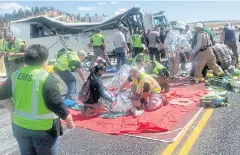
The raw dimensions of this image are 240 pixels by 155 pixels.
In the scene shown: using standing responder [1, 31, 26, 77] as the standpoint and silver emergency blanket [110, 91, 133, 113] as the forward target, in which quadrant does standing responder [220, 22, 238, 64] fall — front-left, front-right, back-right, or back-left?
front-left

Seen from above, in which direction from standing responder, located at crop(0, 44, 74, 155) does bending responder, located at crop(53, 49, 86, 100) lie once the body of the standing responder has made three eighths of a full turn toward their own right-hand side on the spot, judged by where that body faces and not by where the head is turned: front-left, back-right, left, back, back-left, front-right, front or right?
back

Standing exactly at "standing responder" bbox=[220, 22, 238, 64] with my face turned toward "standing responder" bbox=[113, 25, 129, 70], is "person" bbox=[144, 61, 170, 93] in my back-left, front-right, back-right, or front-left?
front-left

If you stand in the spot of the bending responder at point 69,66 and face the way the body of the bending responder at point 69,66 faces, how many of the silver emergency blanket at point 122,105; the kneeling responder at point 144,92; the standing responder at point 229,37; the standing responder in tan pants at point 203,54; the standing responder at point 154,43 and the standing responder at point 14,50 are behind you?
1

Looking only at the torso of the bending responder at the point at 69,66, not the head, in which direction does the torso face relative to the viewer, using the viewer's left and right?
facing to the right of the viewer

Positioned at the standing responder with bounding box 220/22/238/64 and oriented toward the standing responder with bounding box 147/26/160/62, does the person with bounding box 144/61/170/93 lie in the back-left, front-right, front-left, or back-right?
front-left

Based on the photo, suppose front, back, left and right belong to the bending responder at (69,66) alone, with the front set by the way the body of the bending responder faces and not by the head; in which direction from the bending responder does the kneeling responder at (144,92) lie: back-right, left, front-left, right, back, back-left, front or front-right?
front-right

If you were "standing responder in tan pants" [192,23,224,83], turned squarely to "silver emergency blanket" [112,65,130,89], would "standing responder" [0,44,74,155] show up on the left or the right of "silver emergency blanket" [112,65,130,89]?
left

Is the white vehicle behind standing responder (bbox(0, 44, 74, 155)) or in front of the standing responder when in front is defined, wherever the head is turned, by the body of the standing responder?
in front

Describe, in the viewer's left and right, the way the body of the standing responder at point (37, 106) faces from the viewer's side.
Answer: facing away from the viewer and to the right of the viewer
